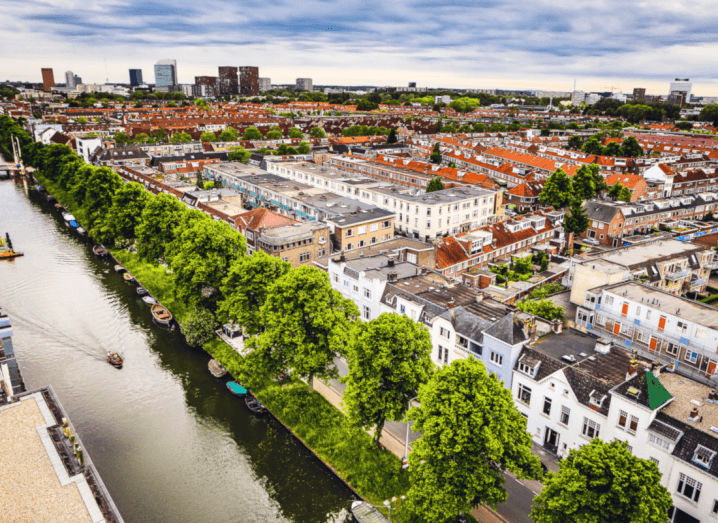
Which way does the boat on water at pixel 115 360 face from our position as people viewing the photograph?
facing the viewer and to the right of the viewer

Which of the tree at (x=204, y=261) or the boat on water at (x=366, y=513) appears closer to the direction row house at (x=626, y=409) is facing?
the boat on water

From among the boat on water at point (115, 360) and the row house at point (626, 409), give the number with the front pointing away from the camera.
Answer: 0

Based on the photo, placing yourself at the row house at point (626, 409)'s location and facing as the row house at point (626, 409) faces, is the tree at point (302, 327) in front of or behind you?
in front

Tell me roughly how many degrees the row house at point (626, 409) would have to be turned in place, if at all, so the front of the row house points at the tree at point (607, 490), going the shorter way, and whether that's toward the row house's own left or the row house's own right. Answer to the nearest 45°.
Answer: approximately 45° to the row house's own left

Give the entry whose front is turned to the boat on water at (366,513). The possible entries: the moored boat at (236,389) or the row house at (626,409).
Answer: the row house

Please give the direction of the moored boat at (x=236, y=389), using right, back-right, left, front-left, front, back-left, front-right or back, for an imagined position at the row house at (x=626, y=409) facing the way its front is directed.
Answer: front-right
